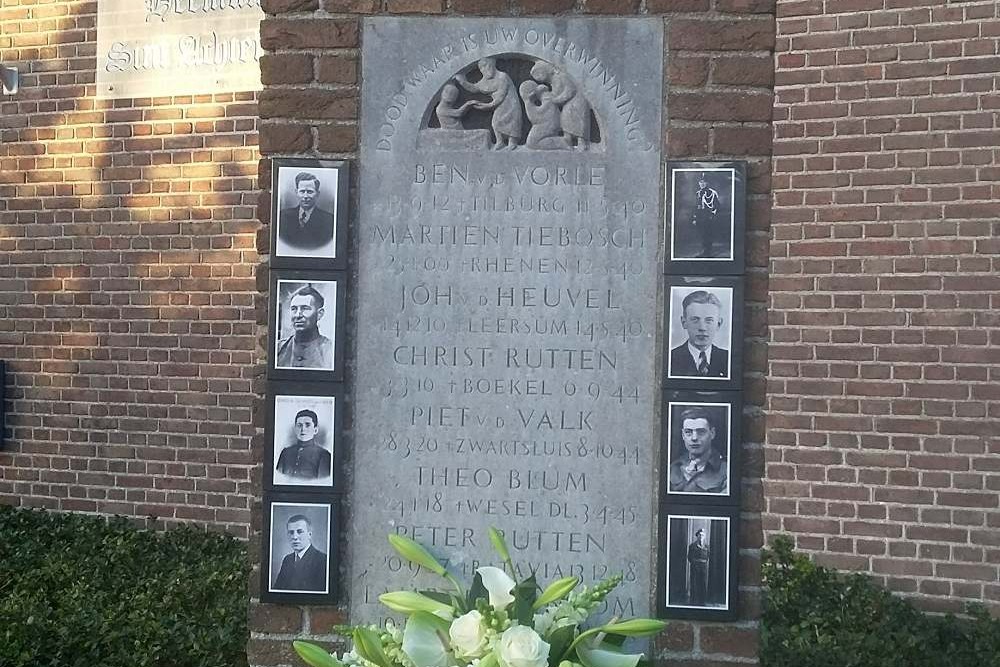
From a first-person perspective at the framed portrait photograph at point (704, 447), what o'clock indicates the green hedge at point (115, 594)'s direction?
The green hedge is roughly at 4 o'clock from the framed portrait photograph.

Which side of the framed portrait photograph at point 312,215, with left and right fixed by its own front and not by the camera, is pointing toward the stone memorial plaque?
left

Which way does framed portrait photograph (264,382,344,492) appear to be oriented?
toward the camera

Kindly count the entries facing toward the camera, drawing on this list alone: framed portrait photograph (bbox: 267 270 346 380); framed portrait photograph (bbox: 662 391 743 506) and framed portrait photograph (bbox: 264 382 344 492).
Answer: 3

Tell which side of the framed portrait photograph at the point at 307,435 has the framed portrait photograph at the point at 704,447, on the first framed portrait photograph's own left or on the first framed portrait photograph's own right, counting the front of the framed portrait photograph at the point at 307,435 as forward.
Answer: on the first framed portrait photograph's own left

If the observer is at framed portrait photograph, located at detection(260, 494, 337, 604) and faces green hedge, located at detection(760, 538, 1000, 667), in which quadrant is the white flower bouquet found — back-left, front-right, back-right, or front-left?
front-right

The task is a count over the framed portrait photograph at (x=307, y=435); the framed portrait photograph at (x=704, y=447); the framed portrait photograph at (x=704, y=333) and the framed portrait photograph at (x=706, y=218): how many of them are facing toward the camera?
4

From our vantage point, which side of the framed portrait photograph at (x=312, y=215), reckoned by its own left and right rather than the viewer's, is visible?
front

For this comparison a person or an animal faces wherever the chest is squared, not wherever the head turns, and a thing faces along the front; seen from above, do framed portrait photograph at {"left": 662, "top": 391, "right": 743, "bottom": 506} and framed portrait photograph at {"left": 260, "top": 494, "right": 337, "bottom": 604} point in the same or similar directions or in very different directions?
same or similar directions

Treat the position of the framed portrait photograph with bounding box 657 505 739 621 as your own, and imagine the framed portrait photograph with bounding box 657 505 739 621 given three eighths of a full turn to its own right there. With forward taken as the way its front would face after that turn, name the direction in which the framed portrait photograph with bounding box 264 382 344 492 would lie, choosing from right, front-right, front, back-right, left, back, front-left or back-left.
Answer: front-left

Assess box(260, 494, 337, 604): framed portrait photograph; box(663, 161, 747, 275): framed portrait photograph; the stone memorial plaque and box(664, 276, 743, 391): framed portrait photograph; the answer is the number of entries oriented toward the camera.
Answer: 4

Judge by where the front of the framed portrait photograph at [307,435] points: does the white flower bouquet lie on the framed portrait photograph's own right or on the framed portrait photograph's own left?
on the framed portrait photograph's own left

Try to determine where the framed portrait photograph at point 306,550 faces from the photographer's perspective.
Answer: facing the viewer
